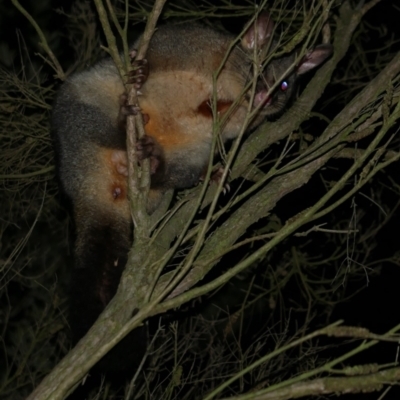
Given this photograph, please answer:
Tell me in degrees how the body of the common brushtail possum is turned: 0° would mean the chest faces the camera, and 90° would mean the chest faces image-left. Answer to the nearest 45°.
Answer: approximately 270°
